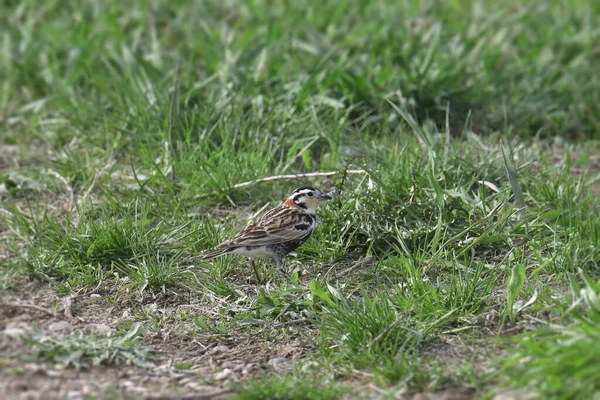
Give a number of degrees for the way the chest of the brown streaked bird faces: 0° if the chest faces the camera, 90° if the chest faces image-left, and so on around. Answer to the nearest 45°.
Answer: approximately 270°

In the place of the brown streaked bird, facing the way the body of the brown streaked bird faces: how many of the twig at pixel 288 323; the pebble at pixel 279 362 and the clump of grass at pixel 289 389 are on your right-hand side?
3

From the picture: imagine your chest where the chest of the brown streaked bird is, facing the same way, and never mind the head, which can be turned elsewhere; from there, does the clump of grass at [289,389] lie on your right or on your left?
on your right

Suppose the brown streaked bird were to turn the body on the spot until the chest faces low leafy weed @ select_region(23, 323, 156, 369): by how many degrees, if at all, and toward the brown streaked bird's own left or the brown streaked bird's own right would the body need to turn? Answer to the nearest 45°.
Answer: approximately 135° to the brown streaked bird's own right

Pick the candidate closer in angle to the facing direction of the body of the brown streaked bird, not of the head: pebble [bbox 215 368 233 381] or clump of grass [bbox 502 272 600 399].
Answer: the clump of grass

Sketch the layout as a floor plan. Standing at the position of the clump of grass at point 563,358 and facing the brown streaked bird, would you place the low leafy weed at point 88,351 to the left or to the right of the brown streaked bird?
left

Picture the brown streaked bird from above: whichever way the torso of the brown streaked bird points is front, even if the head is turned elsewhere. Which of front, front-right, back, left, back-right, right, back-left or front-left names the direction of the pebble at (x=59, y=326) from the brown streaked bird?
back-right

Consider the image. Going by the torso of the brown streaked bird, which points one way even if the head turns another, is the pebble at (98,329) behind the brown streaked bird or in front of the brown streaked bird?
behind

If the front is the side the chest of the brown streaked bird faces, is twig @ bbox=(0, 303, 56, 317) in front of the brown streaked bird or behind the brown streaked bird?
behind

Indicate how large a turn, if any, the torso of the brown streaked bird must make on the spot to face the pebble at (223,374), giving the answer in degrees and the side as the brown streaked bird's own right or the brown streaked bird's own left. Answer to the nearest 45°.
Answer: approximately 90° to the brown streaked bird's own right
